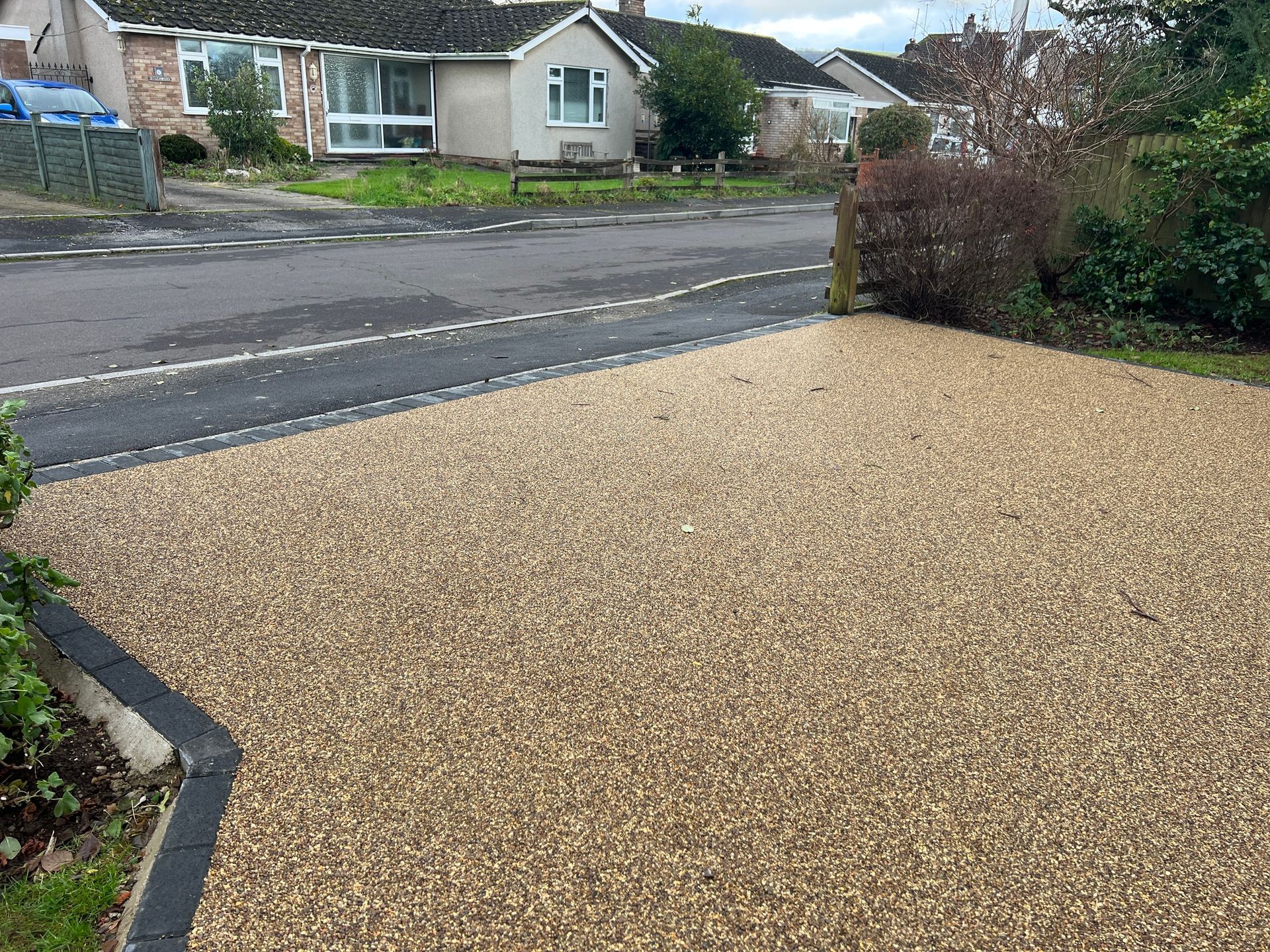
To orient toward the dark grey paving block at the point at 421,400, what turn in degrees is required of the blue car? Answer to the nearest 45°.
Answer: approximately 45° to its right

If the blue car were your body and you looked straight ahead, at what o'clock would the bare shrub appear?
The bare shrub is roughly at 1 o'clock from the blue car.

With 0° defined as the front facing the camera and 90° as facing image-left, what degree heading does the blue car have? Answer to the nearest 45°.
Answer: approximately 315°

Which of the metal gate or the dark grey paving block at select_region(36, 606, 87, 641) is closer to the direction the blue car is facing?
the dark grey paving block

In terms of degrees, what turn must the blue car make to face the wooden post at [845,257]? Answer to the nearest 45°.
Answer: approximately 45° to its right

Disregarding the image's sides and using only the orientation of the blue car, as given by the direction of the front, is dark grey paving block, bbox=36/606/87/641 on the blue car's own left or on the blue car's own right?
on the blue car's own right

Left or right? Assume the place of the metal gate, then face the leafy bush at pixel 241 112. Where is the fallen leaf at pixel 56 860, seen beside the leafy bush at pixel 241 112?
right

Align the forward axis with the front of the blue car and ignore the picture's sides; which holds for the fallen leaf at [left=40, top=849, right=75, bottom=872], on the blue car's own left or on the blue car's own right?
on the blue car's own right
